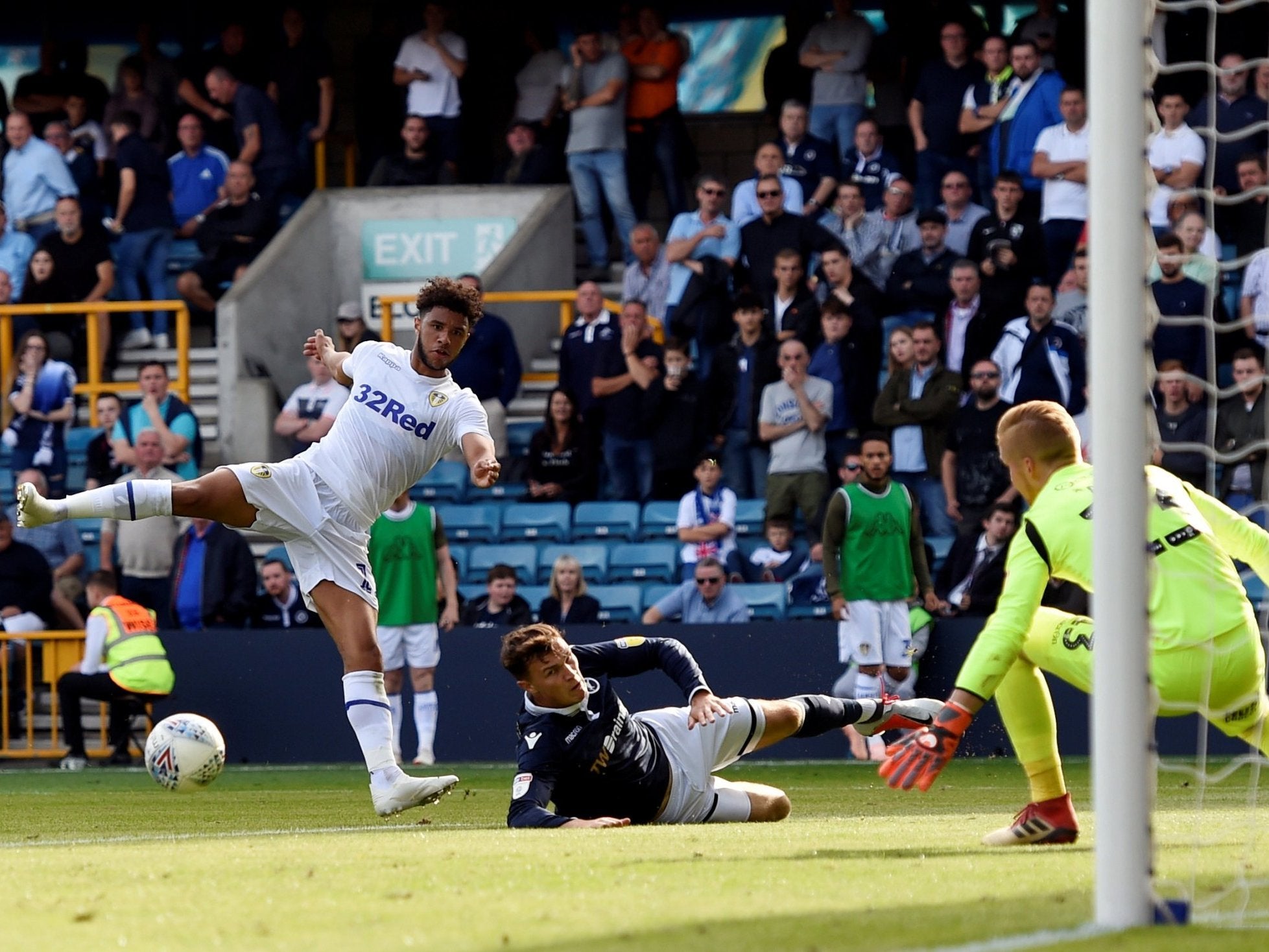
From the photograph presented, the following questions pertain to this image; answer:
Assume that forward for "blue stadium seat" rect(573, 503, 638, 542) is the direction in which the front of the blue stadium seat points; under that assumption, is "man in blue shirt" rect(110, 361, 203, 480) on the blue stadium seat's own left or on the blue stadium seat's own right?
on the blue stadium seat's own right

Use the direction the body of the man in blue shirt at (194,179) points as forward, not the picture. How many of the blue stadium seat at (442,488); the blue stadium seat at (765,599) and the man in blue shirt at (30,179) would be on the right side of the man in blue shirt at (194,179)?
1

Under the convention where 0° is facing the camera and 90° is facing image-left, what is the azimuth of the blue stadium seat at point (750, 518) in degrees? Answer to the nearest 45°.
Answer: approximately 0°

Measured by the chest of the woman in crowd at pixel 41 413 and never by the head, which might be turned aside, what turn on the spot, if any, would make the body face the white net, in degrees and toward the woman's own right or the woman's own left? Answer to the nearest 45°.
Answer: approximately 45° to the woman's own left

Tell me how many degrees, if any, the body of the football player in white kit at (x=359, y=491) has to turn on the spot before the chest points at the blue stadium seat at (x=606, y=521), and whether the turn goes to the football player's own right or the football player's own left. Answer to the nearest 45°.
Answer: approximately 180°

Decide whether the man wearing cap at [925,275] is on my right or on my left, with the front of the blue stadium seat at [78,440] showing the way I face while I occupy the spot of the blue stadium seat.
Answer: on my left
